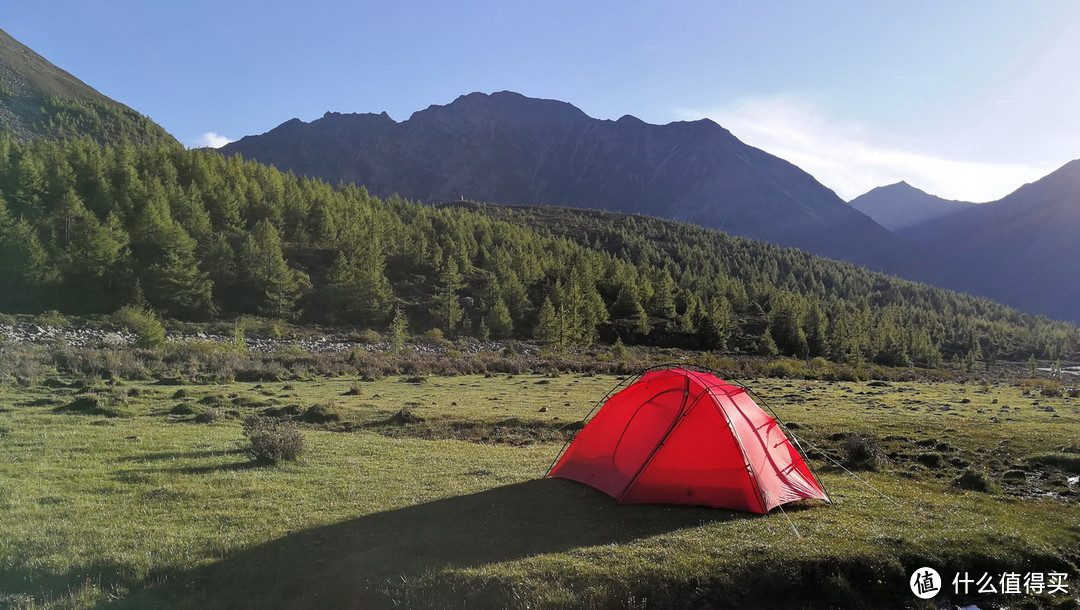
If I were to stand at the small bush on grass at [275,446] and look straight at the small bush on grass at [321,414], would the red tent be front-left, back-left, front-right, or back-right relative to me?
back-right

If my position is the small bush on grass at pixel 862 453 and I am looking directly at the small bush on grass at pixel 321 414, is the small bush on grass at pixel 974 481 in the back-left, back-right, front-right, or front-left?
back-left

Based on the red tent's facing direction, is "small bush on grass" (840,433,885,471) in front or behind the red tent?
behind

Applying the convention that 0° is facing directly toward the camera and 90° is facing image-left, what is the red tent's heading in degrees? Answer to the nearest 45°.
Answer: approximately 45°

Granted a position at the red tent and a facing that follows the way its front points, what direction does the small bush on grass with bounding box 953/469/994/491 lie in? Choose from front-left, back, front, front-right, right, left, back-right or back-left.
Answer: back

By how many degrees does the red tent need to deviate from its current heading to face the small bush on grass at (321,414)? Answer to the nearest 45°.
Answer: approximately 90° to its right
